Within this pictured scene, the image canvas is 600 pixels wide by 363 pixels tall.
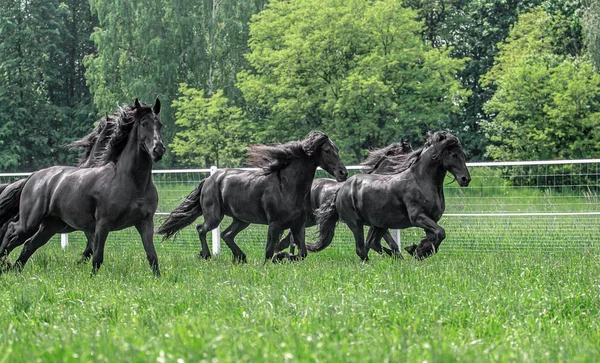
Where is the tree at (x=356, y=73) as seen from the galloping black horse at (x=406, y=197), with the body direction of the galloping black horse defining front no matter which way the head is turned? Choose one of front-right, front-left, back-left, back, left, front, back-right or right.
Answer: left

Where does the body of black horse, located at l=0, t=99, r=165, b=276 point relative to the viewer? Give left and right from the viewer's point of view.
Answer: facing the viewer and to the right of the viewer

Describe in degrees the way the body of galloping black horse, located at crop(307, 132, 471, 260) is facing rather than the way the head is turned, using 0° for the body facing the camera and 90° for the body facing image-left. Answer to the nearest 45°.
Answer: approximately 270°

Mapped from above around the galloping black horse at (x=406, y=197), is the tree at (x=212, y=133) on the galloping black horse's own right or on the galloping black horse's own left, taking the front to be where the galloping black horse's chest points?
on the galloping black horse's own left

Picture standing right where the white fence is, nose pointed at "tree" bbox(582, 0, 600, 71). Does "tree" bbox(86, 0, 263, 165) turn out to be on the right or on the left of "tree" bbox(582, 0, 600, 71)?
left

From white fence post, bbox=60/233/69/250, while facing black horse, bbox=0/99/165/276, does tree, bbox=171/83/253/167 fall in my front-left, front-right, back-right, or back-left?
back-left

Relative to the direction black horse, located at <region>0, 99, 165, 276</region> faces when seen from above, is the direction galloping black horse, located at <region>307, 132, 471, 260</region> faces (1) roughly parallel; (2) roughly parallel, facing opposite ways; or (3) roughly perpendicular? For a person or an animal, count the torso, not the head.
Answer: roughly parallel

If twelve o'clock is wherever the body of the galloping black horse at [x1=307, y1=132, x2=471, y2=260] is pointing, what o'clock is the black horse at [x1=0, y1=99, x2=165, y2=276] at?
The black horse is roughly at 5 o'clock from the galloping black horse.

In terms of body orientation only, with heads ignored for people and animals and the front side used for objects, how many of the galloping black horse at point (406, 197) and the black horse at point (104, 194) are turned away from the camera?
0

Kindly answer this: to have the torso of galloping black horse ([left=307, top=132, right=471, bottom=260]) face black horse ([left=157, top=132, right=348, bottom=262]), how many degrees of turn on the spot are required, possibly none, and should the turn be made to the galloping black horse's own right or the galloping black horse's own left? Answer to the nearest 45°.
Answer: approximately 180°

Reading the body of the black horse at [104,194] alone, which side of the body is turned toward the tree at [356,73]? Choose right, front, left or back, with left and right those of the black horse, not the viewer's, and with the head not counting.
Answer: left

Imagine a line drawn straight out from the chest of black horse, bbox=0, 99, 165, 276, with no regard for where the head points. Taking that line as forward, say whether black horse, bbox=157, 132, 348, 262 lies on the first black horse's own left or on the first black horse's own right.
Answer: on the first black horse's own left

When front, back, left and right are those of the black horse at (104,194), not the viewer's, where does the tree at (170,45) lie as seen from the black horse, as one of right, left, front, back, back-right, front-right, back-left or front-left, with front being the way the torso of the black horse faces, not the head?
back-left
